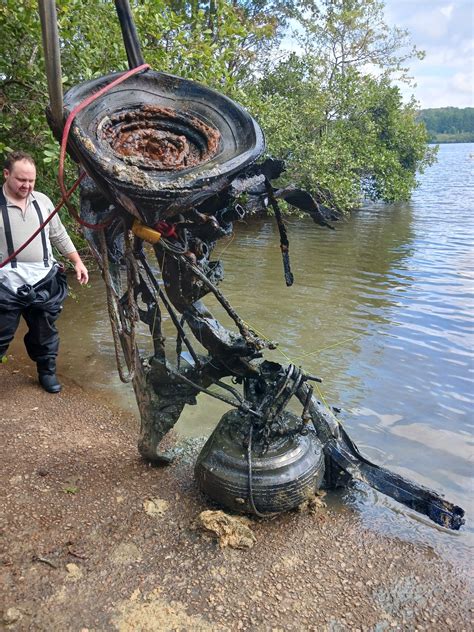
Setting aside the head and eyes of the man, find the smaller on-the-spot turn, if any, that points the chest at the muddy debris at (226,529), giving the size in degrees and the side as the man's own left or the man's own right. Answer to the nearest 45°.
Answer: approximately 45° to the man's own left

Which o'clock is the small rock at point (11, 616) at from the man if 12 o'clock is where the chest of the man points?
The small rock is roughly at 12 o'clock from the man.

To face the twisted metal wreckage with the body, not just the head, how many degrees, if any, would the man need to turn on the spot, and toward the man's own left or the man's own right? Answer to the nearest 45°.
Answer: approximately 45° to the man's own left

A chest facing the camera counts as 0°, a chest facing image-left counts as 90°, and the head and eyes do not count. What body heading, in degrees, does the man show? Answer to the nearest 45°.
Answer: approximately 0°

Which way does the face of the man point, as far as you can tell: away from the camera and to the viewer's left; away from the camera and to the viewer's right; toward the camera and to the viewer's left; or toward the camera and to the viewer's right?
toward the camera and to the viewer's right

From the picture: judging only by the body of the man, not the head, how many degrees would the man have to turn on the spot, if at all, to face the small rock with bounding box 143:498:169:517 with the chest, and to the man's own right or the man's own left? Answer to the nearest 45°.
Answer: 0° — they already face it
